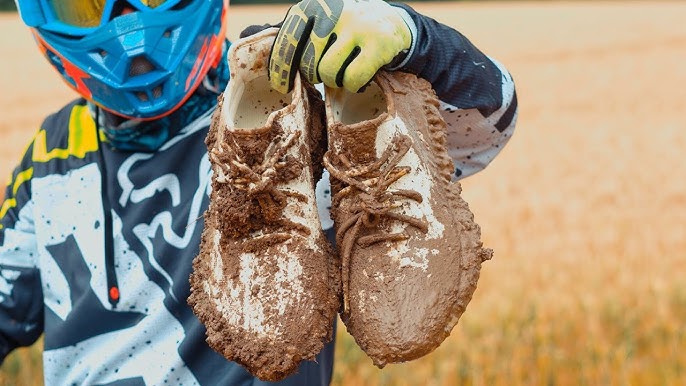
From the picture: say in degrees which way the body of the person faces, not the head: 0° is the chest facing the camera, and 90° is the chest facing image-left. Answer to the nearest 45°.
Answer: approximately 0°
